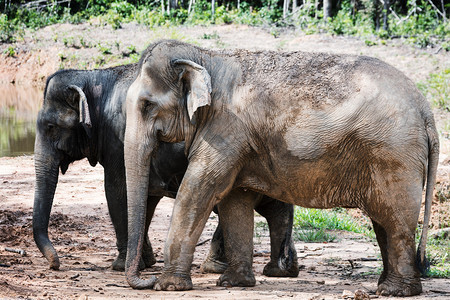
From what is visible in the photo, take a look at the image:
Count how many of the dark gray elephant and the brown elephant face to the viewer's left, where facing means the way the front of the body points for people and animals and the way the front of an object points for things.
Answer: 2

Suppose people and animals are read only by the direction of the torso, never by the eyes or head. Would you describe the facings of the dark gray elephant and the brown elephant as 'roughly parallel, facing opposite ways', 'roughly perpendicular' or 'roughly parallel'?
roughly parallel

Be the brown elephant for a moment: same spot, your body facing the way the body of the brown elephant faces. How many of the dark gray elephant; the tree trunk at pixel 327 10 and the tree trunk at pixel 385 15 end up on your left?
0

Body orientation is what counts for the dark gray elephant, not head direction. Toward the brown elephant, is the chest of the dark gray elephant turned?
no

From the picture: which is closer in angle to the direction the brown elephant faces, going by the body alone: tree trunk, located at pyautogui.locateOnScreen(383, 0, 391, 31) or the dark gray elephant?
the dark gray elephant

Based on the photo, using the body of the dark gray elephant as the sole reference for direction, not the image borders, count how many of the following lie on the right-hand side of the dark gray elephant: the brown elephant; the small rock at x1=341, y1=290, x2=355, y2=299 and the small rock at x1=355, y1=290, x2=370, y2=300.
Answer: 0

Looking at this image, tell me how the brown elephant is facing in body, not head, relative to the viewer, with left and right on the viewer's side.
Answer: facing to the left of the viewer

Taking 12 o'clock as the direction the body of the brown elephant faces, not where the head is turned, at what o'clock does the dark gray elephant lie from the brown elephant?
The dark gray elephant is roughly at 1 o'clock from the brown elephant.

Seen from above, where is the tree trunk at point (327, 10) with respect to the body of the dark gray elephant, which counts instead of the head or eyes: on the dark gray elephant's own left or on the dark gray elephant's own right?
on the dark gray elephant's own right

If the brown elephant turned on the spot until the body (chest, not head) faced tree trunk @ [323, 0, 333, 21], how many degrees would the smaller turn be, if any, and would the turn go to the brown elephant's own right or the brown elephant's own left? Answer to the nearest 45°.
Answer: approximately 90° to the brown elephant's own right

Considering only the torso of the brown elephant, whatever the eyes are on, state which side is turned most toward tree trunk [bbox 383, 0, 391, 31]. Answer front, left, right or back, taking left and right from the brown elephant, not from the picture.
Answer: right

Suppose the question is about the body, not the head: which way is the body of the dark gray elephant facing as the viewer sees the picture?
to the viewer's left
